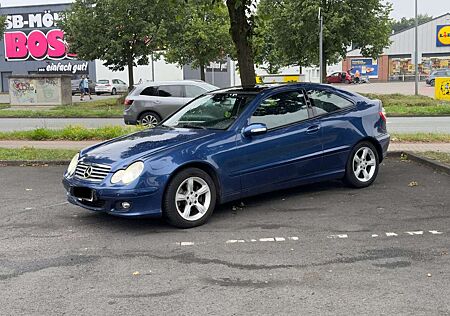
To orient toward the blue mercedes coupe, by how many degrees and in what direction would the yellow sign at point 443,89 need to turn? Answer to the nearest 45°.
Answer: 0° — it already faces it

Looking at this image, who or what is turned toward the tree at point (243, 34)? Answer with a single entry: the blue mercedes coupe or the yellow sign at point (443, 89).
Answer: the yellow sign

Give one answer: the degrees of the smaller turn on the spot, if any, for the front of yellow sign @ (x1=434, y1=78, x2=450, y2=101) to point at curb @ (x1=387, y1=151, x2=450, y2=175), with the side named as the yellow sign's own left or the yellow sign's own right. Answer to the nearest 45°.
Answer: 0° — it already faces it

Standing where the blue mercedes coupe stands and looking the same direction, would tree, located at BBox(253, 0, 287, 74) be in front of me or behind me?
behind

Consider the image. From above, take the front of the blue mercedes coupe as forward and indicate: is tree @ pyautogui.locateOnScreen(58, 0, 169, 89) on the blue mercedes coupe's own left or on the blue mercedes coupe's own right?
on the blue mercedes coupe's own right

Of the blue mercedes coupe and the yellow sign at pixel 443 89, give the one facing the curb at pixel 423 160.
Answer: the yellow sign

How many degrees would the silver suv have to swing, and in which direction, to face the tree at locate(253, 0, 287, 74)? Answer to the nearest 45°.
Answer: approximately 90° to its left

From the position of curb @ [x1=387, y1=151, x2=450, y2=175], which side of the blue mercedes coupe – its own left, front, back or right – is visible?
back

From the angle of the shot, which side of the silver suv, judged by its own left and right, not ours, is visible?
right
